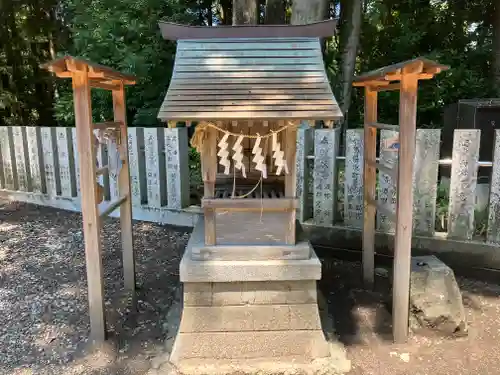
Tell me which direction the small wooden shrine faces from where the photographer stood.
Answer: facing the viewer

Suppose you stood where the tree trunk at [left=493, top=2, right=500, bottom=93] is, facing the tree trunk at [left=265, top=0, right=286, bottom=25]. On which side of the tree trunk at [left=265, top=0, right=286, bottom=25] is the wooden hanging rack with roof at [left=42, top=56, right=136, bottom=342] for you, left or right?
left

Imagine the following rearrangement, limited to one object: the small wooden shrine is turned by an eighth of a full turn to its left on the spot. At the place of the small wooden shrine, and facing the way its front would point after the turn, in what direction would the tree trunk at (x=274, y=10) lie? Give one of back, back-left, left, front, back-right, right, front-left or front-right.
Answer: back-left

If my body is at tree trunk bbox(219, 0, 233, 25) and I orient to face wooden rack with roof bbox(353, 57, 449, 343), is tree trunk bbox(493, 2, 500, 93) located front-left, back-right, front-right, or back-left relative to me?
front-left

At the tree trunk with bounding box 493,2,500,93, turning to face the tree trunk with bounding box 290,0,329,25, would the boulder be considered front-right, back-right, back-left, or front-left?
front-left

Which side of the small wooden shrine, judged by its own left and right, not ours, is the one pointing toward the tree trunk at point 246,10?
back

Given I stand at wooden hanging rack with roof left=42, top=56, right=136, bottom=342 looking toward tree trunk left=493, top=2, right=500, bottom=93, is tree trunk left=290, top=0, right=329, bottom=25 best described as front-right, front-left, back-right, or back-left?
front-left

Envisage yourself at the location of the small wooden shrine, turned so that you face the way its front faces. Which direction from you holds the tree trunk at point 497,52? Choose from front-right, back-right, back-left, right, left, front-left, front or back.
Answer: back-left

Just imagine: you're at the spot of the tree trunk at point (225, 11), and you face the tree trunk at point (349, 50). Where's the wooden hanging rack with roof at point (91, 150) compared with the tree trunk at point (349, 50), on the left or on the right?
right

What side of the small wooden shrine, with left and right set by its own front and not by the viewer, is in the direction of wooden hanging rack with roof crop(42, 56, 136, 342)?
right

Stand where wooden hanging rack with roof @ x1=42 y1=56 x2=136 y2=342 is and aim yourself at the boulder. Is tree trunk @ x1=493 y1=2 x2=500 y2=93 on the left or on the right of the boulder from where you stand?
left

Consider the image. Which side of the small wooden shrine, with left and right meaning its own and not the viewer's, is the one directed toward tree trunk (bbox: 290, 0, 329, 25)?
back

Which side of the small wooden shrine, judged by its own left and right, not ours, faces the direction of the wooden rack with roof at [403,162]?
left

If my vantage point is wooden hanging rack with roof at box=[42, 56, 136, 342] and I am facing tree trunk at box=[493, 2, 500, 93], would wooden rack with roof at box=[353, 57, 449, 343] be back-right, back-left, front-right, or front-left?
front-right
